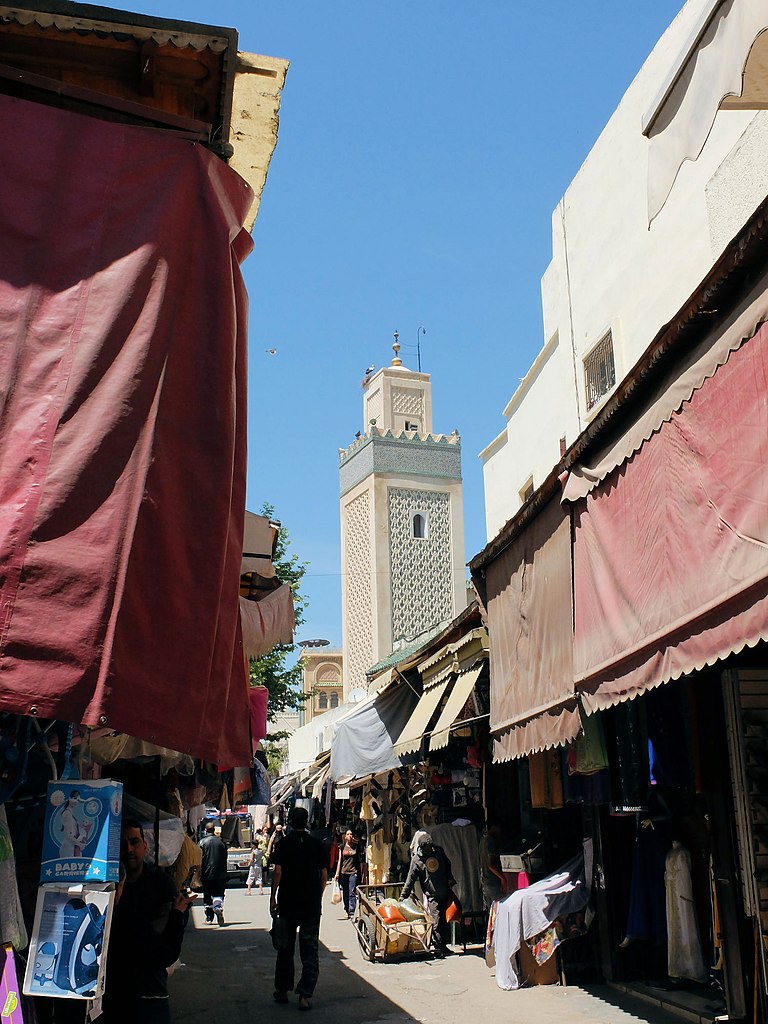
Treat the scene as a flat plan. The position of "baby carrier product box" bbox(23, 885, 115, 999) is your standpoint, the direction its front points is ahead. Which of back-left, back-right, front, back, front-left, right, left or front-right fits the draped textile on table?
back-left

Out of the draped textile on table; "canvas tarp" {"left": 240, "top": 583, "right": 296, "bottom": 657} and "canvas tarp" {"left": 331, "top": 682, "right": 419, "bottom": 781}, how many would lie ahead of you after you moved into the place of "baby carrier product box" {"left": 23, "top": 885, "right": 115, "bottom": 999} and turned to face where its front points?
0

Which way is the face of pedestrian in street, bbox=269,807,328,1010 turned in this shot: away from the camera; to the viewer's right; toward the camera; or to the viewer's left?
away from the camera

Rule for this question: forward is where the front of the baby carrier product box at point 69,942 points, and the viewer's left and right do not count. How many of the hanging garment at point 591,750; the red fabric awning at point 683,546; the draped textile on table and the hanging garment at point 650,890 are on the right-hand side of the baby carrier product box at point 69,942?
0

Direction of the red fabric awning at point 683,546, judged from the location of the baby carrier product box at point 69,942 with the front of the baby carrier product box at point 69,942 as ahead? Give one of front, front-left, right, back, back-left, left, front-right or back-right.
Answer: left

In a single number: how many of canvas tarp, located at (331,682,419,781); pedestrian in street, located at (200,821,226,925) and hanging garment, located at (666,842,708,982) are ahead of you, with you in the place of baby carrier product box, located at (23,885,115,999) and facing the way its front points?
0

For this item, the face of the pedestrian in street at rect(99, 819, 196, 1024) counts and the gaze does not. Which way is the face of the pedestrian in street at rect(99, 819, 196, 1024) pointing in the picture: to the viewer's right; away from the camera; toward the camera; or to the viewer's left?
toward the camera

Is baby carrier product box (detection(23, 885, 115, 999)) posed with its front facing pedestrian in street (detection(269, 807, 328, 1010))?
no

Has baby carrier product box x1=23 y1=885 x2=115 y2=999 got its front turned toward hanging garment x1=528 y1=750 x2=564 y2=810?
no

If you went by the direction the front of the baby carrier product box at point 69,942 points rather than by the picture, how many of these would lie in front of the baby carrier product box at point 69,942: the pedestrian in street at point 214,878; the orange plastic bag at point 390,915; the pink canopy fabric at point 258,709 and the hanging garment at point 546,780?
0

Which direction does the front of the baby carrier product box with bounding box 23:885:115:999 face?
toward the camera

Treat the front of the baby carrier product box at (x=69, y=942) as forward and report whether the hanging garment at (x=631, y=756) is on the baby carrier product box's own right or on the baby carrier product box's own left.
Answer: on the baby carrier product box's own left

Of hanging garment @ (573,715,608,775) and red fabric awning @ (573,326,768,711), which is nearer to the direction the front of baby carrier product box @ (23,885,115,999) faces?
the red fabric awning

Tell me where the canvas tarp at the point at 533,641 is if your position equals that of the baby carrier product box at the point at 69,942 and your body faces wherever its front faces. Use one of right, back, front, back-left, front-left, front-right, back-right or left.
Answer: back-left

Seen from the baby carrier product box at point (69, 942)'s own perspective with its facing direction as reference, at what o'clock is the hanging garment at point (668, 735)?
The hanging garment is roughly at 8 o'clock from the baby carrier product box.
